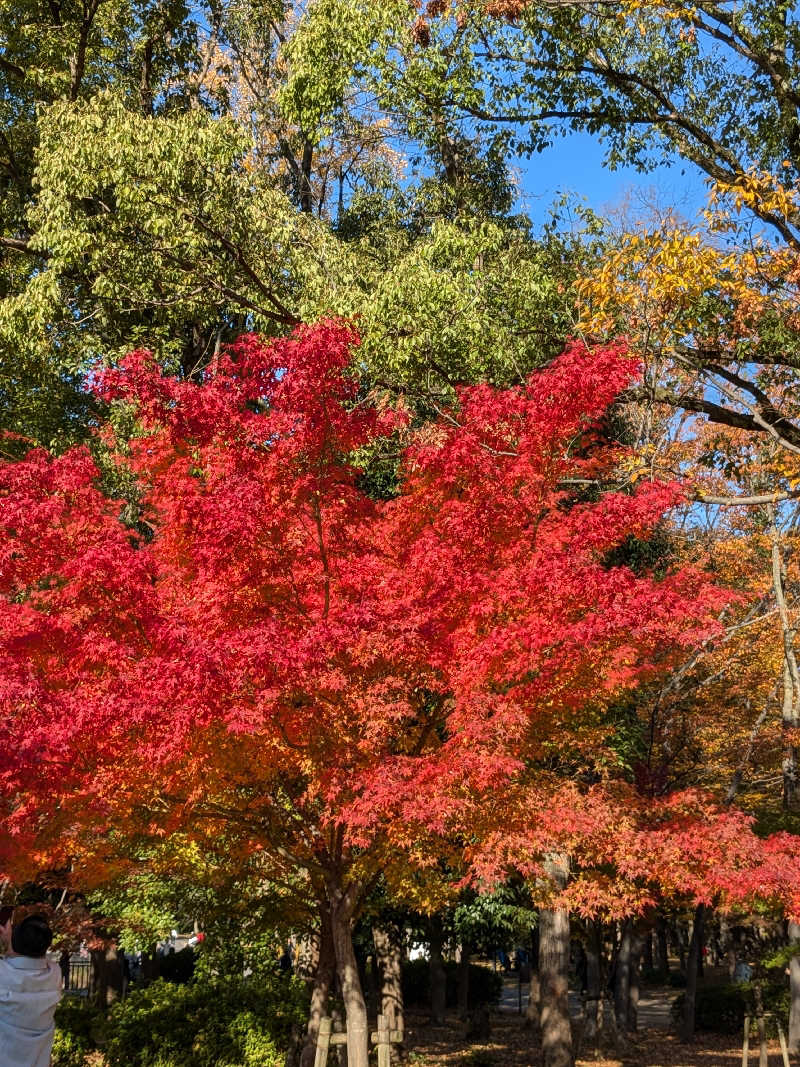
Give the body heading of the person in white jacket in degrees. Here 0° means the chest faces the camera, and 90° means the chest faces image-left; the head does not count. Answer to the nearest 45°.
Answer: approximately 180°

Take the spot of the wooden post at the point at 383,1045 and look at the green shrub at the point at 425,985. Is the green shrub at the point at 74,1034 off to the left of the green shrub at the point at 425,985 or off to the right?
left
